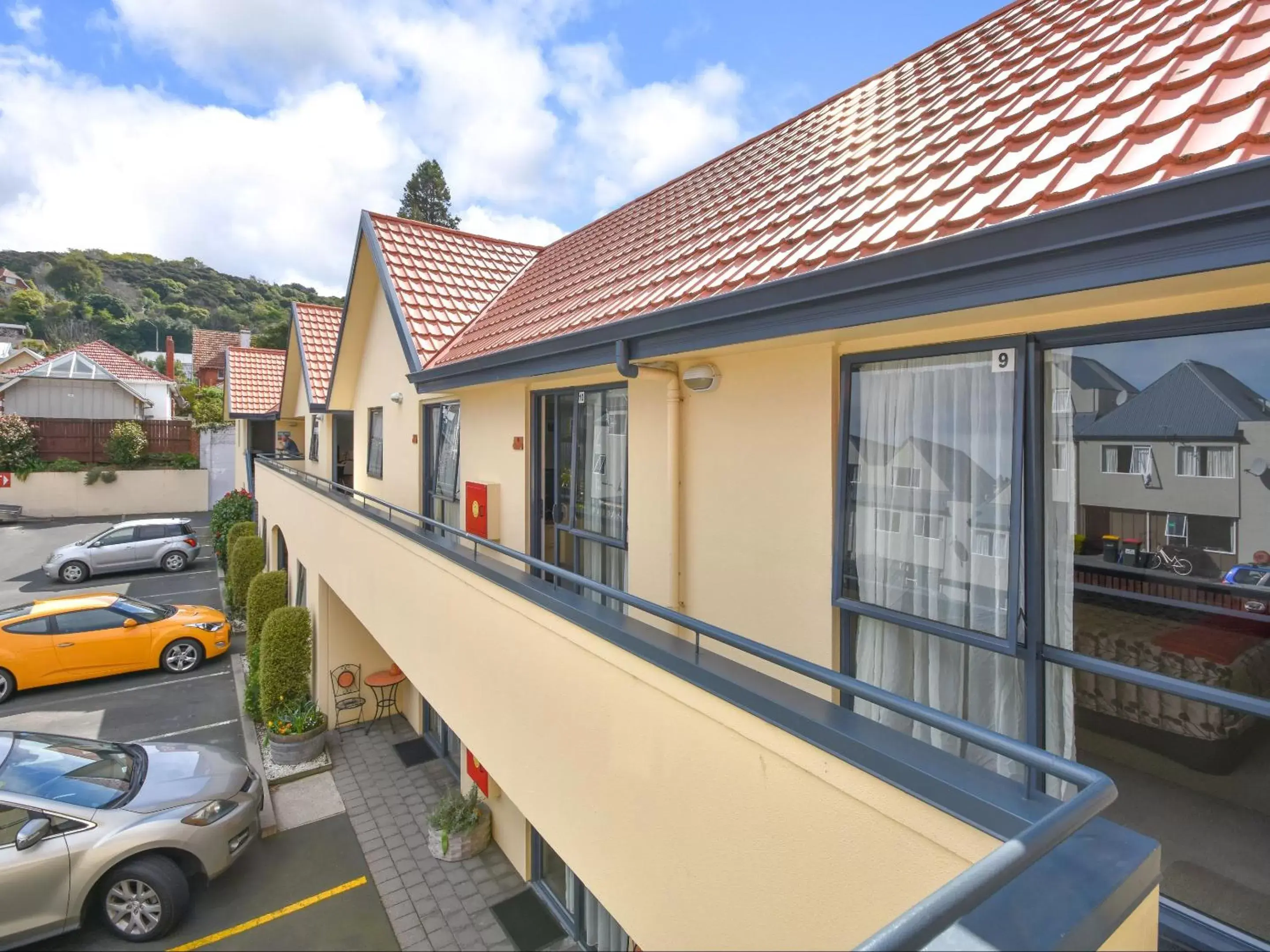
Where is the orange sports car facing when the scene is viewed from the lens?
facing to the right of the viewer

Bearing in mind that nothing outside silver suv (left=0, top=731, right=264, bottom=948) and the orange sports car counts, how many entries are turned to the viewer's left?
0

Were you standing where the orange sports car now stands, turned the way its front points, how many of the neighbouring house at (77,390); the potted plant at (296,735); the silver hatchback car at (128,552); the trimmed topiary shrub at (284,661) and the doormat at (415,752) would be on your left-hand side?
2

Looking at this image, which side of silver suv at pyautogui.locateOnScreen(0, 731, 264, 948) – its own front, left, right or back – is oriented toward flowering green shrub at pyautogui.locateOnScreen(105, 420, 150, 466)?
left

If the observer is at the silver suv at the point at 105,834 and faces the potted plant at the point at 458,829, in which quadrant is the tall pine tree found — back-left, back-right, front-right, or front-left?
front-left

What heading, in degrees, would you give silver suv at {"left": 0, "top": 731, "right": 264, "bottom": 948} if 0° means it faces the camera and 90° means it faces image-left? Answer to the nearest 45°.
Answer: approximately 270°

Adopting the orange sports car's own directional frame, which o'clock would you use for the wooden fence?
The wooden fence is roughly at 9 o'clock from the orange sports car.
